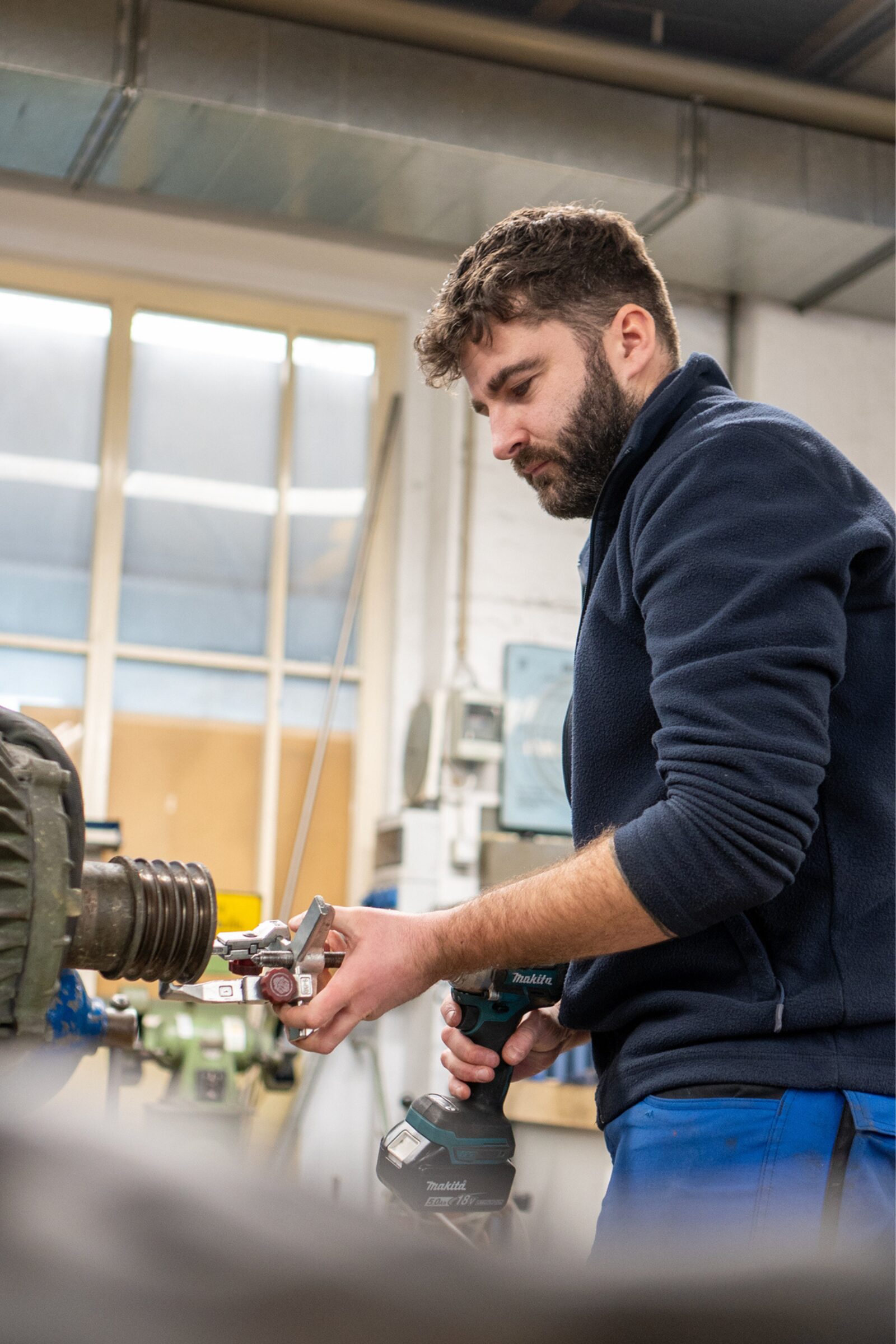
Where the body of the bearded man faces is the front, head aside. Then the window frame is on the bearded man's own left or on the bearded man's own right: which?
on the bearded man's own right

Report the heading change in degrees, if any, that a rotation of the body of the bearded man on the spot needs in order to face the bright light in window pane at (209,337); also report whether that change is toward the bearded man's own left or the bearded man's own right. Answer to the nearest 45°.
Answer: approximately 90° to the bearded man's own right

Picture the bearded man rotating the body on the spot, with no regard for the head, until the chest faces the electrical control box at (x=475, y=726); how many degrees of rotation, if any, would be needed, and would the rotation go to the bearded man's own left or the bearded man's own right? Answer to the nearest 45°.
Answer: approximately 90° to the bearded man's own right

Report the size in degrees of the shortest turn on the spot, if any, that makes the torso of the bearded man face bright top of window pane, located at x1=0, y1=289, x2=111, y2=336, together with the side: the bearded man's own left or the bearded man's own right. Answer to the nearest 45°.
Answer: approximately 45° to the bearded man's own right

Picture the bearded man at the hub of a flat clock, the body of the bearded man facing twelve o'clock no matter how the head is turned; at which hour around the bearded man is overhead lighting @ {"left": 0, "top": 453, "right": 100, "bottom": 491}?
The overhead lighting is roughly at 2 o'clock from the bearded man.

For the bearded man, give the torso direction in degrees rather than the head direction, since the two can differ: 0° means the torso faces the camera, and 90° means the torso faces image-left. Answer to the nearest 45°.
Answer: approximately 90°

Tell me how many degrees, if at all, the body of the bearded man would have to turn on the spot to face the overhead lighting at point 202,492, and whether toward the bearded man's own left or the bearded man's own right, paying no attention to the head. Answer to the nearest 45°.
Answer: approximately 90° to the bearded man's own right

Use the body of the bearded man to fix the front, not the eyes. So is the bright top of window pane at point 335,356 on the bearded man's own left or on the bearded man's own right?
on the bearded man's own right
